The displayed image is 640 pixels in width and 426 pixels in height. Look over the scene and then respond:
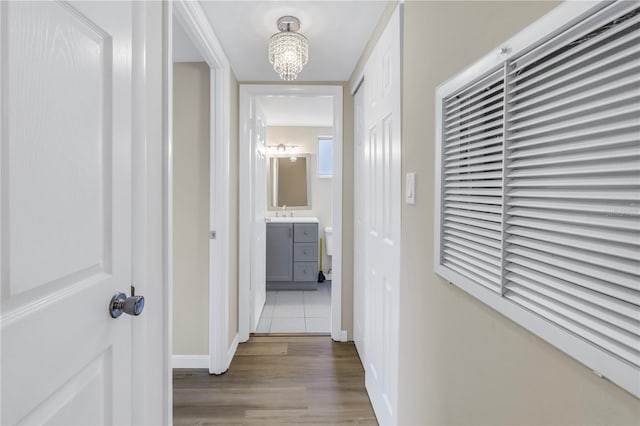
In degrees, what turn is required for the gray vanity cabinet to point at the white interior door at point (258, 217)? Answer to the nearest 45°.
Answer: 0° — it already faces it

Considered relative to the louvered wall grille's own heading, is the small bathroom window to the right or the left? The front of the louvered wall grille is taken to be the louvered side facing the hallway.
on its right

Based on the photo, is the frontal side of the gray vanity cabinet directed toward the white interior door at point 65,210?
yes

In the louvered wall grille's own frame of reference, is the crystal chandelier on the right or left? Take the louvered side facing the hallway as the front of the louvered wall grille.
on its right

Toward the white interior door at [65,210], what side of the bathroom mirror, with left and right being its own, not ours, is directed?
front

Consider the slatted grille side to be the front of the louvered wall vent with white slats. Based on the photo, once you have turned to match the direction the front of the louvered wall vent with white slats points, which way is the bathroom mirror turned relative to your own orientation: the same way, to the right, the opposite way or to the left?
to the left

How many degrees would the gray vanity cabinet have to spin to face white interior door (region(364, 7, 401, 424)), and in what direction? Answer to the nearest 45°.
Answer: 0° — it already faces it

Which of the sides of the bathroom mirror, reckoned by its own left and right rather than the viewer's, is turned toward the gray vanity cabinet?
front

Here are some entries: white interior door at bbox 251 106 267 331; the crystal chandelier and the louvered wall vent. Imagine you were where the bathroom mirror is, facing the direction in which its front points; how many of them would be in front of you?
3

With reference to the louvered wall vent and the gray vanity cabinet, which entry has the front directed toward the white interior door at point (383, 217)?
the gray vanity cabinet

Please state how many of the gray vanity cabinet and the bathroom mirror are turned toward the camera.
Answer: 2

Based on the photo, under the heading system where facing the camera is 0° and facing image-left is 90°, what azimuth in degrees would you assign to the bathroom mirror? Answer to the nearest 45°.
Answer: approximately 0°
